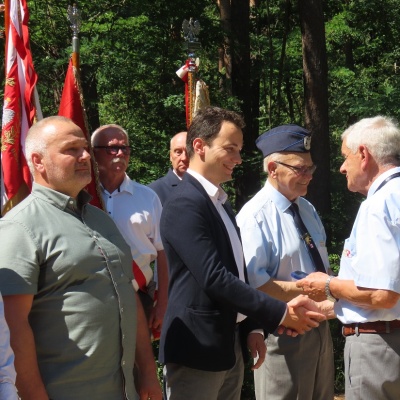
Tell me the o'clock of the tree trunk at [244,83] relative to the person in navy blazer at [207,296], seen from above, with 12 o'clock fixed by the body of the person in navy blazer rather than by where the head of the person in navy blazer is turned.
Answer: The tree trunk is roughly at 9 o'clock from the person in navy blazer.

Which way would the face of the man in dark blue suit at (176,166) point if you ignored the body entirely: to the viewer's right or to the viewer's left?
to the viewer's right

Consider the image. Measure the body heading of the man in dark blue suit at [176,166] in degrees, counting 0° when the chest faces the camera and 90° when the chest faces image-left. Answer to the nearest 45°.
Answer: approximately 315°

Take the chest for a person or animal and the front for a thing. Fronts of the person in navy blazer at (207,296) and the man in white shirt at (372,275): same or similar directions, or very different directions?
very different directions

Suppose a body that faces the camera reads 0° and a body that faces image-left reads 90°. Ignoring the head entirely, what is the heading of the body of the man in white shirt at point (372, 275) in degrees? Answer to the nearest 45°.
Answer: approximately 90°

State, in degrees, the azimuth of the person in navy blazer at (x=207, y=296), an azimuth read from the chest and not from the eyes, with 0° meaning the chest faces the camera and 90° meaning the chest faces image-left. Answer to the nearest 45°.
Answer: approximately 270°

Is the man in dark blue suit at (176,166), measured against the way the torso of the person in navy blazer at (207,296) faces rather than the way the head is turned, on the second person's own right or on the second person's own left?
on the second person's own left

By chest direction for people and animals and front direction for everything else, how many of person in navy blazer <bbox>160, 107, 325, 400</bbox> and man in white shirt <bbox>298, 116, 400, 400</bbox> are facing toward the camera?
0

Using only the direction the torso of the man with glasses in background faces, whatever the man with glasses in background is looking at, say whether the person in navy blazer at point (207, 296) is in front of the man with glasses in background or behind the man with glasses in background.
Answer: in front

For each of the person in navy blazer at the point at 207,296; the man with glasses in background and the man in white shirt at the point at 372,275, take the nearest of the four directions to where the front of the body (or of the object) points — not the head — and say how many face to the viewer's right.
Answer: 1
